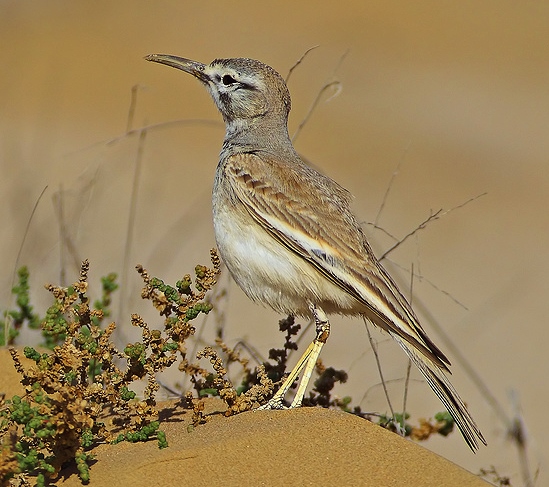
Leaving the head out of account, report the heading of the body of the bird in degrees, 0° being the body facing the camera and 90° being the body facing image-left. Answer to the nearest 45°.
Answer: approximately 90°
